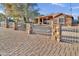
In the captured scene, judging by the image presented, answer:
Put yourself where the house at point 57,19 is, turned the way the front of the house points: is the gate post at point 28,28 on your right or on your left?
on your right

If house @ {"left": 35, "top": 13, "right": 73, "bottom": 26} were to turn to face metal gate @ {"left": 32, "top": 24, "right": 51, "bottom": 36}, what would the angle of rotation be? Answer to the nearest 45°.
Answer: approximately 45° to its right

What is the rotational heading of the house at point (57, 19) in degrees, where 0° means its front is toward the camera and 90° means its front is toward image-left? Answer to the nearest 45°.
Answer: approximately 45°
